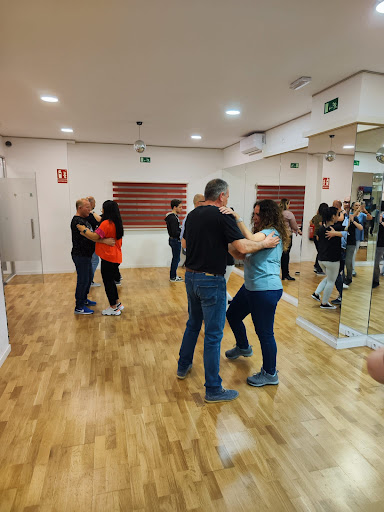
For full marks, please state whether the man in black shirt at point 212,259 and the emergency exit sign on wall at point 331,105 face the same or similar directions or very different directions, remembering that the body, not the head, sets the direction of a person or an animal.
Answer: very different directions

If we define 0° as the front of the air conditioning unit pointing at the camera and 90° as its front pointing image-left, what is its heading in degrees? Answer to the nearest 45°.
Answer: approximately 45°

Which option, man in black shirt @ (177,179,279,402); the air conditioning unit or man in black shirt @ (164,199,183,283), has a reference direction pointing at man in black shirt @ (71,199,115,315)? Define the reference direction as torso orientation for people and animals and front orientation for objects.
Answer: the air conditioning unit

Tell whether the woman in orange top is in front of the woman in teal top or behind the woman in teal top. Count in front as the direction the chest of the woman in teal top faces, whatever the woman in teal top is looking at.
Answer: in front

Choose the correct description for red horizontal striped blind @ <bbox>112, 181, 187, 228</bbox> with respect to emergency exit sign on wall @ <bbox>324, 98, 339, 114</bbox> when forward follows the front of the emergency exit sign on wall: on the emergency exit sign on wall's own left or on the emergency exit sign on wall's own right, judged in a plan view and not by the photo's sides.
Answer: on the emergency exit sign on wall's own right

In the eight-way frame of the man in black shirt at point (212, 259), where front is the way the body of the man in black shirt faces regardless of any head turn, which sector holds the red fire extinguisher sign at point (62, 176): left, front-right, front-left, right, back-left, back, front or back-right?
left

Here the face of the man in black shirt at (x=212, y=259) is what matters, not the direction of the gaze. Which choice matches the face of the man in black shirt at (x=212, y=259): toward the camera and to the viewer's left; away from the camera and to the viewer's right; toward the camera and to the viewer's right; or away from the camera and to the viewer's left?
away from the camera and to the viewer's right

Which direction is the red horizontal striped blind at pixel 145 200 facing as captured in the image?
toward the camera

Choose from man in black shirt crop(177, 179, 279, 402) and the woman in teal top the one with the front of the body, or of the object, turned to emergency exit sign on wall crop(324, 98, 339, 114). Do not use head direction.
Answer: the man in black shirt

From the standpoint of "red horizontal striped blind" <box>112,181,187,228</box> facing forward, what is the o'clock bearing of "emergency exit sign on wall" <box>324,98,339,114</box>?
The emergency exit sign on wall is roughly at 11 o'clock from the red horizontal striped blind.

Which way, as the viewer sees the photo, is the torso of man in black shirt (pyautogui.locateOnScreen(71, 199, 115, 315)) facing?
to the viewer's right

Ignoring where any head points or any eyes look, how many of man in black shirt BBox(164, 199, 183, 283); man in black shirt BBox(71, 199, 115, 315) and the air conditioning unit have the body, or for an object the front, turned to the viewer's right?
2

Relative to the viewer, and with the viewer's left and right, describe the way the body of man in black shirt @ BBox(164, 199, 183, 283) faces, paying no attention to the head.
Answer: facing to the right of the viewer

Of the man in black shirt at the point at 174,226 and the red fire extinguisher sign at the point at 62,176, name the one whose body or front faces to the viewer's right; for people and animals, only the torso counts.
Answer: the man in black shirt

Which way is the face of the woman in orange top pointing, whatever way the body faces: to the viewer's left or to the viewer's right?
to the viewer's left

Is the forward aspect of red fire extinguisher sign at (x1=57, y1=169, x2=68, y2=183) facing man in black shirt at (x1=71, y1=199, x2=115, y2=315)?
yes

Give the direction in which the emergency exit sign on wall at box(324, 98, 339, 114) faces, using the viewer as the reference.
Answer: facing the viewer and to the left of the viewer

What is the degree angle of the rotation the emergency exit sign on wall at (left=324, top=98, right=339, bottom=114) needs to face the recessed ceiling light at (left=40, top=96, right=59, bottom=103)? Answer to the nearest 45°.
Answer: approximately 45° to its right
